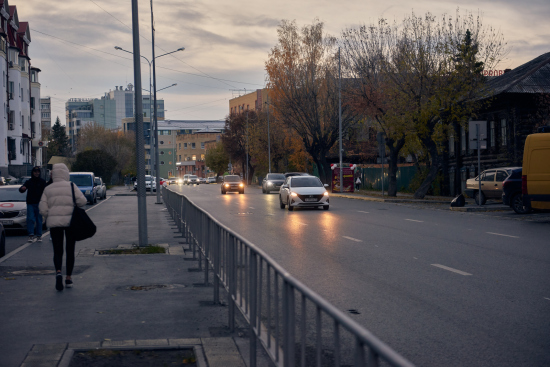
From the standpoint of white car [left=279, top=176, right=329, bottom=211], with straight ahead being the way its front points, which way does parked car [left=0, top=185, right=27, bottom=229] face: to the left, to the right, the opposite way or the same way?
the same way

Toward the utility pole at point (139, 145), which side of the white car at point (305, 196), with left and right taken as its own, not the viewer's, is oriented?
front

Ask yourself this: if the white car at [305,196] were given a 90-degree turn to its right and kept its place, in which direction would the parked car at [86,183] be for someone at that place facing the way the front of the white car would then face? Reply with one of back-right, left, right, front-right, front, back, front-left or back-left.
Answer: front-right

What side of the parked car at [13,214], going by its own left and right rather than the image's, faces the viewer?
front

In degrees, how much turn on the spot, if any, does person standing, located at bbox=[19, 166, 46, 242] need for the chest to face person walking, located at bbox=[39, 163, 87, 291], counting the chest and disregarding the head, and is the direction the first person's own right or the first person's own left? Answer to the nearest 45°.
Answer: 0° — they already face them

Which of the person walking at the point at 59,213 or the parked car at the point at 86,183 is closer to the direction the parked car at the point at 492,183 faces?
the parked car

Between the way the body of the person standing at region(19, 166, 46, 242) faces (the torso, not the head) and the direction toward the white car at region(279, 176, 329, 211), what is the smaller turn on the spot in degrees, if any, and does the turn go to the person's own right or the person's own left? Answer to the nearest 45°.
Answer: approximately 135° to the person's own left

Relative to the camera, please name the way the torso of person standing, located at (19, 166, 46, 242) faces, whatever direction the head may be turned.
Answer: toward the camera

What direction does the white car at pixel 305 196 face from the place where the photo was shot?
facing the viewer

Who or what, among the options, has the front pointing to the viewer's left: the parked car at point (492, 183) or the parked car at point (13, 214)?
the parked car at point (492, 183)

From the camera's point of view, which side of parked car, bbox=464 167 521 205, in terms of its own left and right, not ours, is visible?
left

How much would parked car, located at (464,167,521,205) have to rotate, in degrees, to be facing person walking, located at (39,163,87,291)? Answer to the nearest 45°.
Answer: approximately 90° to its left

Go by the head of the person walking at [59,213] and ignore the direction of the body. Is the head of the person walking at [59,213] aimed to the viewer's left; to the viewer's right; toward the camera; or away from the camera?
away from the camera

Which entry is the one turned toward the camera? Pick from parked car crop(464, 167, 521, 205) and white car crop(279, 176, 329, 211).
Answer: the white car

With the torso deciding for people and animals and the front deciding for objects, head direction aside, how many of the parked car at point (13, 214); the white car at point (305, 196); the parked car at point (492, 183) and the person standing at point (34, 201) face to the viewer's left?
1

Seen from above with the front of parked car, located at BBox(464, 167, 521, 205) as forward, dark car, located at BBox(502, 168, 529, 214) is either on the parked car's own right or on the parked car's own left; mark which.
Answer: on the parked car's own left

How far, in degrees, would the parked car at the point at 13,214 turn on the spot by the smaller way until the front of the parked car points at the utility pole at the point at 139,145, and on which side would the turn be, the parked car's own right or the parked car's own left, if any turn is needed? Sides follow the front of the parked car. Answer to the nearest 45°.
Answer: approximately 45° to the parked car's own left
